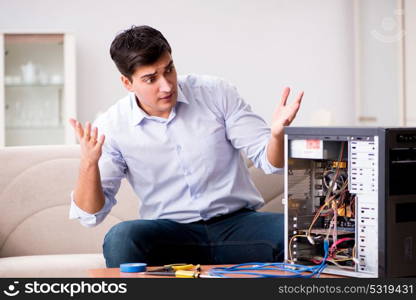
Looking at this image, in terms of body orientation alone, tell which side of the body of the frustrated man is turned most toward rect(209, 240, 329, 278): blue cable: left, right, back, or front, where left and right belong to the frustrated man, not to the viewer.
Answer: front

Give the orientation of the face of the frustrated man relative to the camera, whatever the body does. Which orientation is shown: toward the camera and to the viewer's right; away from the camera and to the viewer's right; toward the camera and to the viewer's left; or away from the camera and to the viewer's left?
toward the camera and to the viewer's right

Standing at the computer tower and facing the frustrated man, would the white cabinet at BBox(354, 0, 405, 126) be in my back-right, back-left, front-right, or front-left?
front-right

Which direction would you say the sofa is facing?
toward the camera

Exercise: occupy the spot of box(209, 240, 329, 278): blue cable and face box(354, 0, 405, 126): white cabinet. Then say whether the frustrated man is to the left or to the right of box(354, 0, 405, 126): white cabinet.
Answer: left

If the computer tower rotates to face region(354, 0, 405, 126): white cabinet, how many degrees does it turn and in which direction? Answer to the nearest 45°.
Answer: approximately 135° to its left

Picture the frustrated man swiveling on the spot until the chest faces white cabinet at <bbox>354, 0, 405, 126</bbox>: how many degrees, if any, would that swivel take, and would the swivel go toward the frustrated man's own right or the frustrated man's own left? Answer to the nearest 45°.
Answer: approximately 135° to the frustrated man's own left

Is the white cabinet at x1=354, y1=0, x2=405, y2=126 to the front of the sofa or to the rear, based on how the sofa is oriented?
to the rear
